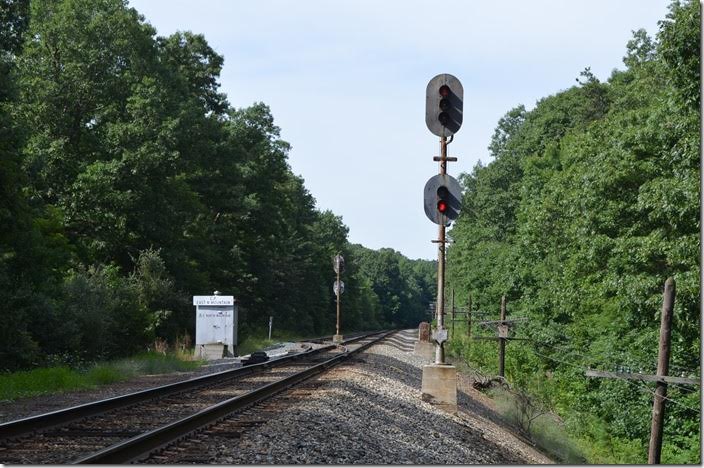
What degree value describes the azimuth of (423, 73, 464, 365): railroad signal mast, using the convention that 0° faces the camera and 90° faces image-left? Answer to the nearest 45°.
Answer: approximately 0°

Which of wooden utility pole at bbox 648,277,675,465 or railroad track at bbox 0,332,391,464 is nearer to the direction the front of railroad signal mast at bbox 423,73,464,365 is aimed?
the railroad track

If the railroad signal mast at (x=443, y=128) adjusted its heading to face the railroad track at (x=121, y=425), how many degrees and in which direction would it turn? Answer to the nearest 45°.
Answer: approximately 45° to its right

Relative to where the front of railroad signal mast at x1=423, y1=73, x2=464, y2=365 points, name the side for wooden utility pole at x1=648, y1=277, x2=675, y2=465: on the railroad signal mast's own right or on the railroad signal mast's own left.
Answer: on the railroad signal mast's own left
